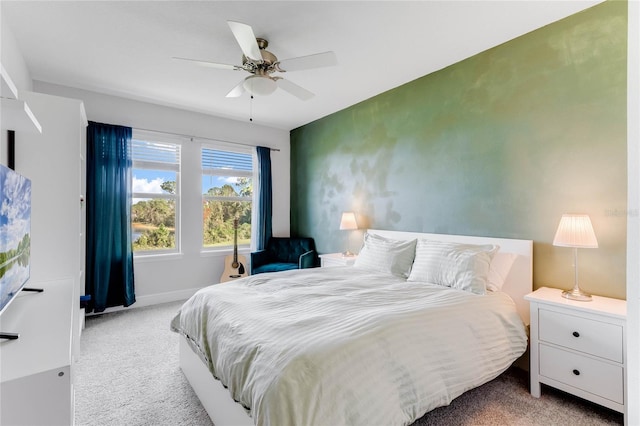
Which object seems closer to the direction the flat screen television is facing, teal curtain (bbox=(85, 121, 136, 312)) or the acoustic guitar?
the acoustic guitar

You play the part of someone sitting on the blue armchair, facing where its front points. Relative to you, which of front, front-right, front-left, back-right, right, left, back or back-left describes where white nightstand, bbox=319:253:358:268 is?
left

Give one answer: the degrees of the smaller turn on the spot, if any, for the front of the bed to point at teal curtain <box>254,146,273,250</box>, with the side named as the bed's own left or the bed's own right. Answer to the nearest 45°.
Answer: approximately 90° to the bed's own right

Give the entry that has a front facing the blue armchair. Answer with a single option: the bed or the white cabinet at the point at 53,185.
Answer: the white cabinet

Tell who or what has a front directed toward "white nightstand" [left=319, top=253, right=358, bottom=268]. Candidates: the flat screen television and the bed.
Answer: the flat screen television

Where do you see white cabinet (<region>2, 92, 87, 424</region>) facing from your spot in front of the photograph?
facing to the right of the viewer

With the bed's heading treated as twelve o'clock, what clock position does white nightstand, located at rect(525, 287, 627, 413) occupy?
The white nightstand is roughly at 7 o'clock from the bed.

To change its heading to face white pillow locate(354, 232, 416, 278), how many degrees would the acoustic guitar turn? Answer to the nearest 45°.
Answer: approximately 45° to its left

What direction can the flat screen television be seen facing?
to the viewer's right

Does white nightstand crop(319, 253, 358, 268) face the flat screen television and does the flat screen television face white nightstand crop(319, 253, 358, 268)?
yes

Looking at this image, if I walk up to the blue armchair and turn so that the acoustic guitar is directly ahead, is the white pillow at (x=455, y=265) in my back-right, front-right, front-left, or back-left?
back-left

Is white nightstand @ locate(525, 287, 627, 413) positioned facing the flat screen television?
yes

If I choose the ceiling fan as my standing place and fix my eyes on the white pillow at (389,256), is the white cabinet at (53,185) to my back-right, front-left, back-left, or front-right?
back-left

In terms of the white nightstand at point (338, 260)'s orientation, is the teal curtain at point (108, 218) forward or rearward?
forward
